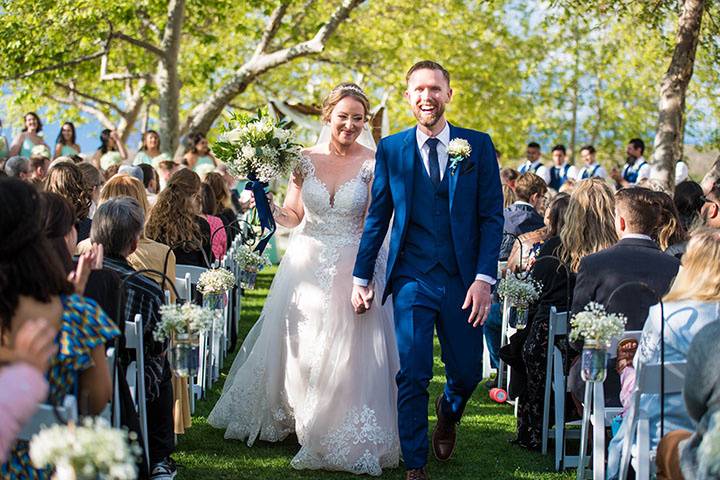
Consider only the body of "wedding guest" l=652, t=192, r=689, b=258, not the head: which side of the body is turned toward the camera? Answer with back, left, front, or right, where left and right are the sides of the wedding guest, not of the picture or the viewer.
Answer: back

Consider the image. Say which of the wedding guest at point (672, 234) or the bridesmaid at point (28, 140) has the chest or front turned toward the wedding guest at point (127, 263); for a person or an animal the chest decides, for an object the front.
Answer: the bridesmaid at point (28, 140)

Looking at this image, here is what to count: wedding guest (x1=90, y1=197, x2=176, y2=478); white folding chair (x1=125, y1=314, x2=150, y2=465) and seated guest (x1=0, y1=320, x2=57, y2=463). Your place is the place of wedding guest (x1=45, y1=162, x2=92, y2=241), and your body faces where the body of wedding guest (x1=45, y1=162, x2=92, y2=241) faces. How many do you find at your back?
3

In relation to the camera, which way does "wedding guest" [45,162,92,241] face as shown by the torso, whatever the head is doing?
away from the camera

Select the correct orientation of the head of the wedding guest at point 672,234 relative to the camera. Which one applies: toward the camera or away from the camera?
away from the camera

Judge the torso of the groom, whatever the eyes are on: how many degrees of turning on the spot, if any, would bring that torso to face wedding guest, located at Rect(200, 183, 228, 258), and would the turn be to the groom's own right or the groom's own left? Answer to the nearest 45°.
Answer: approximately 135° to the groom's own right

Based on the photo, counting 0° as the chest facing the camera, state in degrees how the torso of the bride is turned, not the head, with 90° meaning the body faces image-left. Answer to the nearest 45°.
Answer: approximately 0°

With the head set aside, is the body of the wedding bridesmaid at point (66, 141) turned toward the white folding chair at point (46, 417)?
yes

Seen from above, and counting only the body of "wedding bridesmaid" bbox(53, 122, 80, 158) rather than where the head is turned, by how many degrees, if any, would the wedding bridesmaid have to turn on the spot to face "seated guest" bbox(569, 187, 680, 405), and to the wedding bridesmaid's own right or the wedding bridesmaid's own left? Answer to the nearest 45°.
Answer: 0° — they already face them

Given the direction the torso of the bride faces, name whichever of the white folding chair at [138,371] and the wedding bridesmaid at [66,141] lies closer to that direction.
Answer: the white folding chair

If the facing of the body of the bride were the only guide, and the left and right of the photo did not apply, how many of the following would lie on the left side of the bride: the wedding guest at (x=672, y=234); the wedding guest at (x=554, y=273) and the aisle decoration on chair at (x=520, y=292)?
3
